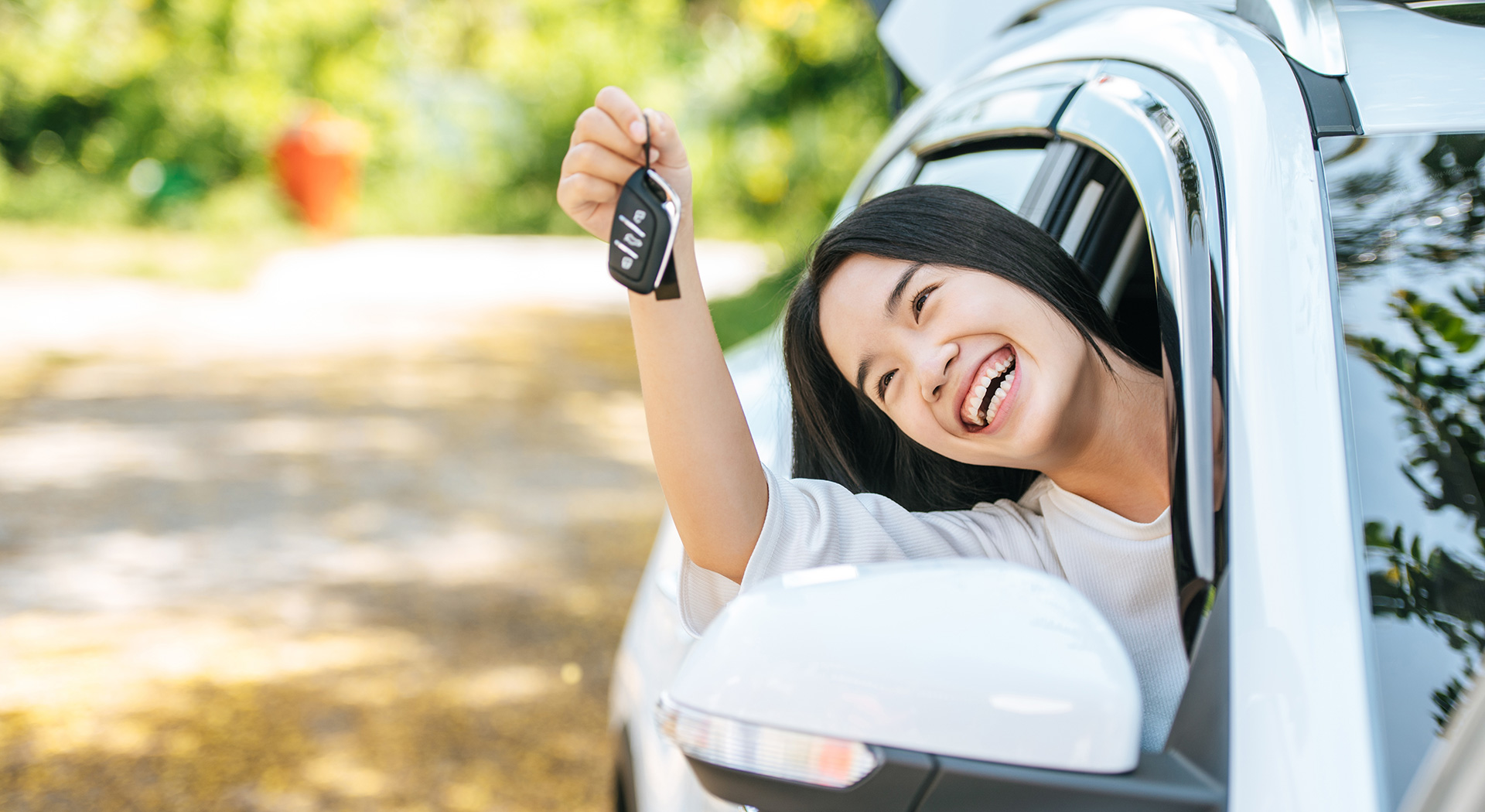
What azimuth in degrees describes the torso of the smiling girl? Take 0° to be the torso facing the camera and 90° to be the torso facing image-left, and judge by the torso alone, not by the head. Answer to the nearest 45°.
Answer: approximately 0°
